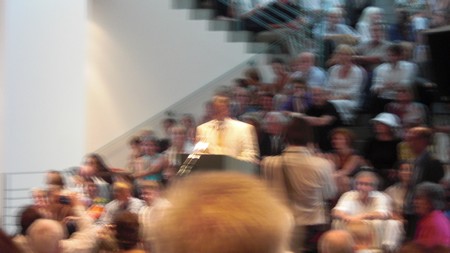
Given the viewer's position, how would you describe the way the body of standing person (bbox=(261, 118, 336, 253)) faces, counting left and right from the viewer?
facing away from the viewer

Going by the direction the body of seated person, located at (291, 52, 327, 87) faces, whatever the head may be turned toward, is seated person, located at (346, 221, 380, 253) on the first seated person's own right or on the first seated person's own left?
on the first seated person's own left

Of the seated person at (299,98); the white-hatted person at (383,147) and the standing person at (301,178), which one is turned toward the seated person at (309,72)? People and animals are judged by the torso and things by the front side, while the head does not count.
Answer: the standing person

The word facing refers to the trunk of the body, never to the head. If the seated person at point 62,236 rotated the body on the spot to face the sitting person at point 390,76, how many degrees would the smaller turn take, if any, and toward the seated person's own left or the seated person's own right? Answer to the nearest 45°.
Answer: approximately 45° to the seated person's own right

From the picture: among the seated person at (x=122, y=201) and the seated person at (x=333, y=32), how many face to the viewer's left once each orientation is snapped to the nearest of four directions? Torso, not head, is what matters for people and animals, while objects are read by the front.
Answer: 0

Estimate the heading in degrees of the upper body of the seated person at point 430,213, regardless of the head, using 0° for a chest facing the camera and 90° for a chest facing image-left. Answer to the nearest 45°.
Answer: approximately 90°

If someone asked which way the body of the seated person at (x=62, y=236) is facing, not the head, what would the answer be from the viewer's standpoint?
away from the camera

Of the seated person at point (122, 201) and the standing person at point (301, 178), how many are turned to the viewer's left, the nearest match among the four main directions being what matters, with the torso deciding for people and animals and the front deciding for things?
0

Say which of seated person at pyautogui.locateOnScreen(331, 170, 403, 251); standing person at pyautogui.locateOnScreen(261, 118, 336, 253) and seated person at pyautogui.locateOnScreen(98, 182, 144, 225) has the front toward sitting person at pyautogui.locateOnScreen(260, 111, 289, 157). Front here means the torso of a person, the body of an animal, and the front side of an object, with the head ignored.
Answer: standing person at pyautogui.locateOnScreen(261, 118, 336, 253)

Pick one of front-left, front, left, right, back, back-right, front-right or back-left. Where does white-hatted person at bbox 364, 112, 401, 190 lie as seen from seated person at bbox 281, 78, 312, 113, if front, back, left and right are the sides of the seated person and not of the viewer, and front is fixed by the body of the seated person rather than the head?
left

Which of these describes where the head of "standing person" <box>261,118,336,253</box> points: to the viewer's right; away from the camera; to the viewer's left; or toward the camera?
away from the camera
